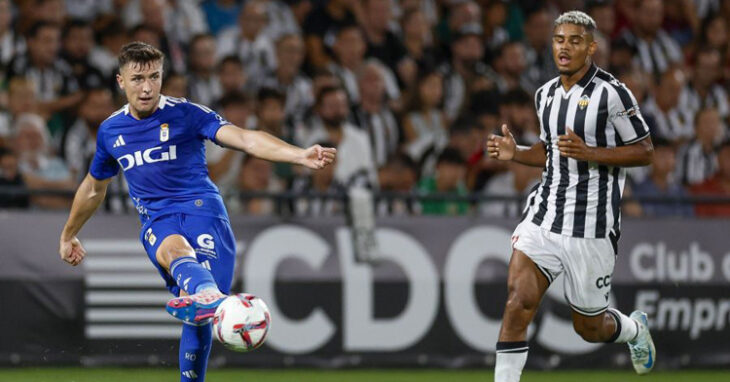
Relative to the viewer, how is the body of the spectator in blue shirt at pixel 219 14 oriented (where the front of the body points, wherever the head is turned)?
toward the camera

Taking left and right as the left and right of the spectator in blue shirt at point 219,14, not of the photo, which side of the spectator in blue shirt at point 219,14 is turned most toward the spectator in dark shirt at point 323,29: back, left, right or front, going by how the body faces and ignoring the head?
left

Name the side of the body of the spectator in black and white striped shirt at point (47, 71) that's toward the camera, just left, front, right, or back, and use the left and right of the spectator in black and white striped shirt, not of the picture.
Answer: front

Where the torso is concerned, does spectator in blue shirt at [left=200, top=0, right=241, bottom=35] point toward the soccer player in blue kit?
yes

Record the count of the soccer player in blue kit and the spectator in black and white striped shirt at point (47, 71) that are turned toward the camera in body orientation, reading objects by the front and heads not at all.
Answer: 2

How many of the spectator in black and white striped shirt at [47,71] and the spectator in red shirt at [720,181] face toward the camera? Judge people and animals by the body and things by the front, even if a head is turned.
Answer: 2

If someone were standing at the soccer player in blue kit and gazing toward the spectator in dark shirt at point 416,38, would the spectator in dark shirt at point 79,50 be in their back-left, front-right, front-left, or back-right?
front-left

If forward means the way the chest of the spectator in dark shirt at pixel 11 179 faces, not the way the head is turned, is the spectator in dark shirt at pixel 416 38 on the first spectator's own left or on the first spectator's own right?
on the first spectator's own left

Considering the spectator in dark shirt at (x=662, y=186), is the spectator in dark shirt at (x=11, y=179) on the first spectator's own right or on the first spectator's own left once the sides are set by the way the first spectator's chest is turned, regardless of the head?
on the first spectator's own right

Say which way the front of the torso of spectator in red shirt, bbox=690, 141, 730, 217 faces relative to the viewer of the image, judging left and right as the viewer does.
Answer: facing the viewer

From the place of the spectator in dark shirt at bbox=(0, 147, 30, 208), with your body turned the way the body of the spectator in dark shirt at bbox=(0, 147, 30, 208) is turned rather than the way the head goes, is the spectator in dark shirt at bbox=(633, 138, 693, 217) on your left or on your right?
on your left
